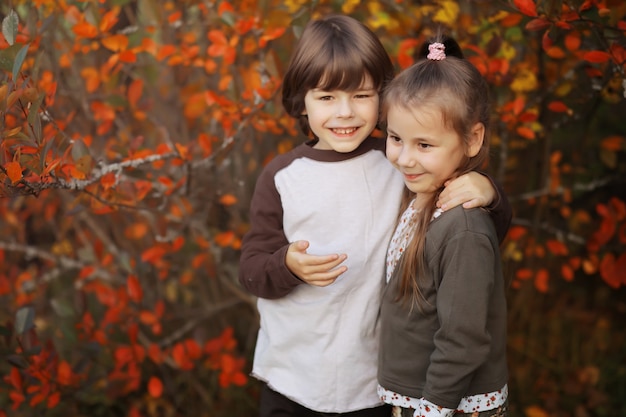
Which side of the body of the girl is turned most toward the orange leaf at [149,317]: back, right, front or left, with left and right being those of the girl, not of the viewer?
right

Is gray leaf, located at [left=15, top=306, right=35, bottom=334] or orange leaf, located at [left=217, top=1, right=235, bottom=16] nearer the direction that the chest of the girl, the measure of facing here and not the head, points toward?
the gray leaf

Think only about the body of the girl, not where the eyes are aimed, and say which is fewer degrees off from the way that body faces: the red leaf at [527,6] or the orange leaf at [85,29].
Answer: the orange leaf

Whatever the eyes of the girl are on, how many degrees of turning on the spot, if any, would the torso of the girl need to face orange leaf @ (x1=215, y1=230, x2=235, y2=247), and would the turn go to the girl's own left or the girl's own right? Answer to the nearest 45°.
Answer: approximately 90° to the girl's own right

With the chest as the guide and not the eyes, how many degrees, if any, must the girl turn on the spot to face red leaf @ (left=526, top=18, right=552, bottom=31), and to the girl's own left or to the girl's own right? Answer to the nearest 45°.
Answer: approximately 135° to the girl's own right

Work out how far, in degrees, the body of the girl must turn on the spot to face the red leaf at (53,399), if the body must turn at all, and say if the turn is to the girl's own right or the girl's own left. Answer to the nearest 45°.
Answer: approximately 45° to the girl's own right

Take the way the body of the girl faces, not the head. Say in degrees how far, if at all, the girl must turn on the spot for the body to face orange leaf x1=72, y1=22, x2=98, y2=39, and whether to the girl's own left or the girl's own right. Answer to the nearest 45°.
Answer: approximately 90° to the girl's own right

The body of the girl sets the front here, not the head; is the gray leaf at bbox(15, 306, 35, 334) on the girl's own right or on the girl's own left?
on the girl's own right

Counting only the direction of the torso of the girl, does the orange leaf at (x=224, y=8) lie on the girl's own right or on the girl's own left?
on the girl's own right

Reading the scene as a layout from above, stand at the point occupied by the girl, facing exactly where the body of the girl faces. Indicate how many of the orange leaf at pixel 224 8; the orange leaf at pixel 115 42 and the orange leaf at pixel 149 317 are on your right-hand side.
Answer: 3

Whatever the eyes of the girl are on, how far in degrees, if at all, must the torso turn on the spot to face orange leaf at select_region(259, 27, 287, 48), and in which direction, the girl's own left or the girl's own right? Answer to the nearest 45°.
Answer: approximately 90° to the girl's own right

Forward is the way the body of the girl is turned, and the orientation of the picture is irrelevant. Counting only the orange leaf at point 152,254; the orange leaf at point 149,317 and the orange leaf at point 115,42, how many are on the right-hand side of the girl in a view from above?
3

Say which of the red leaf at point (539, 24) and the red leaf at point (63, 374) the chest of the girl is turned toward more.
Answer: the red leaf at point (63, 374)
